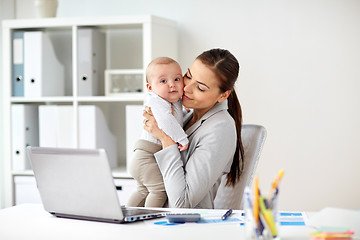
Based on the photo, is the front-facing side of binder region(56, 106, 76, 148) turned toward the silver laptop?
yes

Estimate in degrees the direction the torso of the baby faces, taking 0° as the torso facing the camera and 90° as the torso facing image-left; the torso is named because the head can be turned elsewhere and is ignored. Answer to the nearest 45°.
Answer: approximately 315°

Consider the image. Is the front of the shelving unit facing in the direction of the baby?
yes

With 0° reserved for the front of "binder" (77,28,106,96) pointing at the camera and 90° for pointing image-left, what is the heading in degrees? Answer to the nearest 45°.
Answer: approximately 0°

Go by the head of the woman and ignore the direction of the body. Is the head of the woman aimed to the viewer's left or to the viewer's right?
to the viewer's left

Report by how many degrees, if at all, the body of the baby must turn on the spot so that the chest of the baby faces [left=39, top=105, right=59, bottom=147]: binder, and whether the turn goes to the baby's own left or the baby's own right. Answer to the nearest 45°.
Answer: approximately 180°

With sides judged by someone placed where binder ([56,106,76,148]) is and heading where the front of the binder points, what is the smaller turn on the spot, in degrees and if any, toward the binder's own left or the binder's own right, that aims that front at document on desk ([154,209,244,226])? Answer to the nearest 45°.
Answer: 0° — it already faces it
